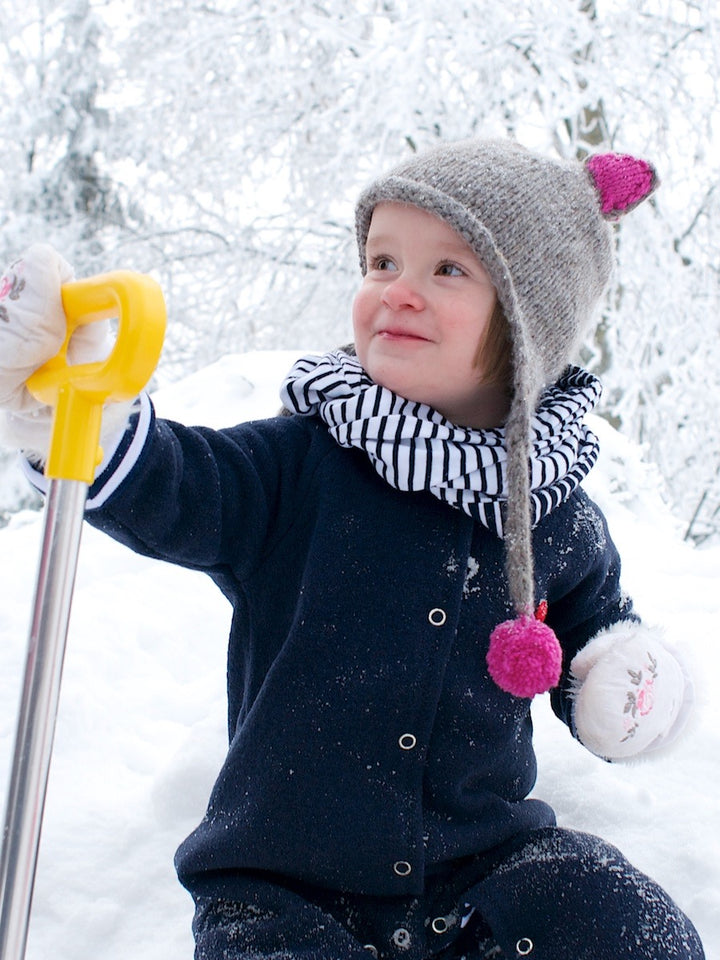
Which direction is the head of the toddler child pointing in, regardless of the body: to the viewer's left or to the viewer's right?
to the viewer's left

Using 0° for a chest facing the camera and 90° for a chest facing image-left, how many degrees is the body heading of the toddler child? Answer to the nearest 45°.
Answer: approximately 0°
